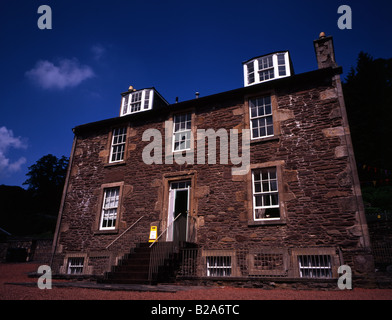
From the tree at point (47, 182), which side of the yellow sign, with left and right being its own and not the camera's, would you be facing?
right

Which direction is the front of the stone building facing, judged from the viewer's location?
facing the viewer and to the left of the viewer

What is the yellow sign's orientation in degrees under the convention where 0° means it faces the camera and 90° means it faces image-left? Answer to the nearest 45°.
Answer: approximately 45°

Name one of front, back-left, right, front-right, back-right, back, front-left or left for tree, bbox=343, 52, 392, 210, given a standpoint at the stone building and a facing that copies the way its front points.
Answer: back

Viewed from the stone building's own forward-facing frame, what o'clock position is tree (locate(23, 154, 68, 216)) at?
The tree is roughly at 3 o'clock from the stone building.
